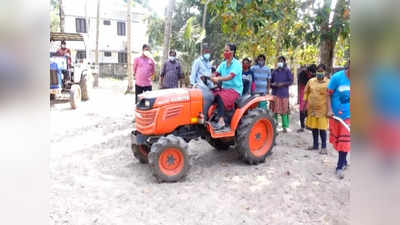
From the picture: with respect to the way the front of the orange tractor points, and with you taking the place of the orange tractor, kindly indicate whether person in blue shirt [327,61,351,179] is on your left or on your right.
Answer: on your left

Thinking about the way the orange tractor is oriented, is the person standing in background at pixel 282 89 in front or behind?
behind

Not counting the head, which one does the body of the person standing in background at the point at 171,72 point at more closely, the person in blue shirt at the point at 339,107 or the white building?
the person in blue shirt

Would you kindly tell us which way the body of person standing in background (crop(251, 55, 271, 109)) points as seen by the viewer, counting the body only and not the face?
toward the camera

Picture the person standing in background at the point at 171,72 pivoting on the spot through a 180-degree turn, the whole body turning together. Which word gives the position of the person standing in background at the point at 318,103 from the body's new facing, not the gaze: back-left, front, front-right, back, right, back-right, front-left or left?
back-right

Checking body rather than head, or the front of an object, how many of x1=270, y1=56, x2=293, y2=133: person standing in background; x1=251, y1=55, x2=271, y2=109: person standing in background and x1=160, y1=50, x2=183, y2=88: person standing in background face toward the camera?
3

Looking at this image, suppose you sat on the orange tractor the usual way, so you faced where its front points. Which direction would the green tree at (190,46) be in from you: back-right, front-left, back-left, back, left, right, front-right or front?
back-right

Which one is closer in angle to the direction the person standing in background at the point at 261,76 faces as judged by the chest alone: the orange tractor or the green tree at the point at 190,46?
the orange tractor

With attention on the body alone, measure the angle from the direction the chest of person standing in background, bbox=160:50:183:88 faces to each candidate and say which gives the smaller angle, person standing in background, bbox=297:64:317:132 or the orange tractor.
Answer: the orange tractor

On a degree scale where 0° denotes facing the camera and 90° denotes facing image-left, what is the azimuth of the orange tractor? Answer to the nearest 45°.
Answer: approximately 45°

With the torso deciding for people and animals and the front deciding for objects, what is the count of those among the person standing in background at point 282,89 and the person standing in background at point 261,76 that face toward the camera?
2
